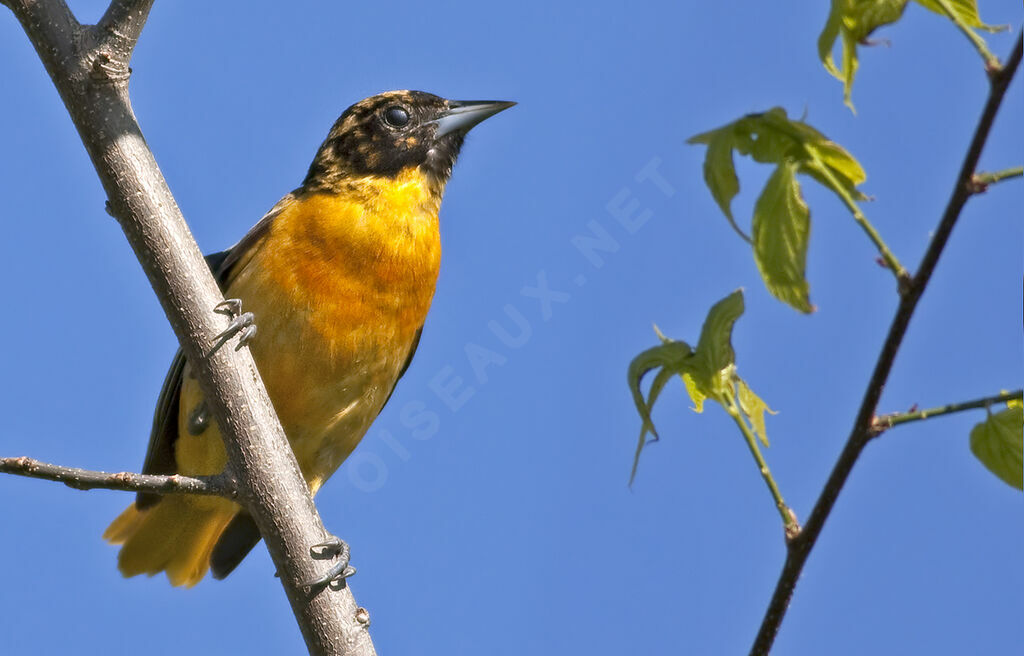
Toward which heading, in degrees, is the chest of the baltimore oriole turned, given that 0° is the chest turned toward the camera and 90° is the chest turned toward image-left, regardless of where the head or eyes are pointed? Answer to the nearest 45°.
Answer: approximately 315°

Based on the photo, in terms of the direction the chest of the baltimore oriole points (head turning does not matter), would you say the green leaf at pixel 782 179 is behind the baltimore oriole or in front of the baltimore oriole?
in front
